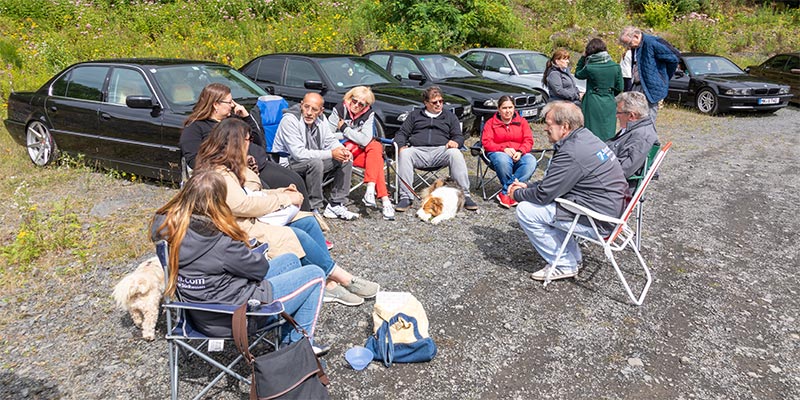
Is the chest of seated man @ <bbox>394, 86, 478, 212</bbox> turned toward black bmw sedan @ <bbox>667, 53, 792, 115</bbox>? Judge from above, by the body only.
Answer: no

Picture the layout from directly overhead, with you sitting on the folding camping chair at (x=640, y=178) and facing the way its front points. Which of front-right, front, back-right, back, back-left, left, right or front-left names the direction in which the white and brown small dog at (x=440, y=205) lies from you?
front

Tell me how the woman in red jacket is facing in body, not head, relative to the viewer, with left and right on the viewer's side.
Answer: facing the viewer

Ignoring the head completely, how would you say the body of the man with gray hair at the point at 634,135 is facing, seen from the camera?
to the viewer's left

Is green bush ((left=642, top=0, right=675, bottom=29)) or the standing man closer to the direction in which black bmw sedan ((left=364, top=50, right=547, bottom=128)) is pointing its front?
the standing man

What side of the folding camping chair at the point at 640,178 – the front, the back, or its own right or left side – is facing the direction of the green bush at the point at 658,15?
right

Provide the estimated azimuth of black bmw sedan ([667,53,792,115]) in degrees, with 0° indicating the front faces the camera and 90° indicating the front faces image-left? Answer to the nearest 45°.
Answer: approximately 315°

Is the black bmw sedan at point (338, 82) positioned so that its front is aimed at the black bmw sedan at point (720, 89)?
no

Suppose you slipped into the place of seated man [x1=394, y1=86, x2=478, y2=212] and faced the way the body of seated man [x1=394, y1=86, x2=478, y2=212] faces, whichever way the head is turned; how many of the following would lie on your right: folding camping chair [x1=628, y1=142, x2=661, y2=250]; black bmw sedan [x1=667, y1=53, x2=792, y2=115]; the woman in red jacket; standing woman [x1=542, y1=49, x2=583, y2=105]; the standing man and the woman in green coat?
0

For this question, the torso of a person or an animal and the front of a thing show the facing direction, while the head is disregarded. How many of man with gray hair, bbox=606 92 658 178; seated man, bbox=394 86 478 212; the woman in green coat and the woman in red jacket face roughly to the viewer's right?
0

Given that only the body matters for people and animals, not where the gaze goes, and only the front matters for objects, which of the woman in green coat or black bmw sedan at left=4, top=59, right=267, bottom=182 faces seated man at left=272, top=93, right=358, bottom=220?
the black bmw sedan

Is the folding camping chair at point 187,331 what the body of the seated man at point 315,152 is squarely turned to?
no

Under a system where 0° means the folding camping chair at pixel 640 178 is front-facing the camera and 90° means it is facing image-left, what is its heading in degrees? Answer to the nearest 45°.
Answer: approximately 90°

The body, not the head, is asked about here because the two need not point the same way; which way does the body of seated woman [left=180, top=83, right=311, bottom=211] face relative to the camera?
to the viewer's right

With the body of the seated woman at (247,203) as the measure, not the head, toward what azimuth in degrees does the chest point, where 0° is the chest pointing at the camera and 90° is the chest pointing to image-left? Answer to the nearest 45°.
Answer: approximately 270°

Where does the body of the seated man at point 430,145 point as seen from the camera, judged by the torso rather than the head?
toward the camera

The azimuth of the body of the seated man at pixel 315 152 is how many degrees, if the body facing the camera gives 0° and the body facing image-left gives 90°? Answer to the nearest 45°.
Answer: approximately 315°

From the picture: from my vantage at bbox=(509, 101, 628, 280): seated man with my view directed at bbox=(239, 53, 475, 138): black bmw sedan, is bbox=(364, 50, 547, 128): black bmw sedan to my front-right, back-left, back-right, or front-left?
front-right
